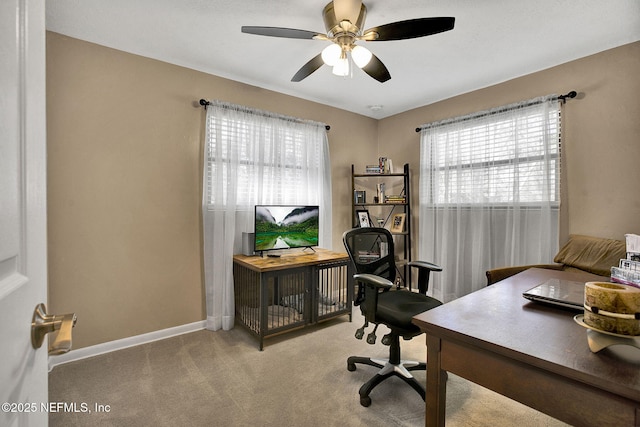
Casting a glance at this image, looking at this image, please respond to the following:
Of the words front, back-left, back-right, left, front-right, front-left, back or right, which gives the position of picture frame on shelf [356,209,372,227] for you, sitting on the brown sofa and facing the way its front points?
front-right

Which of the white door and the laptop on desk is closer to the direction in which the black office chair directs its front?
the laptop on desk

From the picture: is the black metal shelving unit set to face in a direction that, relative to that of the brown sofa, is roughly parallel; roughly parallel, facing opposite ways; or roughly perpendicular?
roughly perpendicular

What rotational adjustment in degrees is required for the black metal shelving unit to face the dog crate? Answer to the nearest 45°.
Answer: approximately 45° to its right

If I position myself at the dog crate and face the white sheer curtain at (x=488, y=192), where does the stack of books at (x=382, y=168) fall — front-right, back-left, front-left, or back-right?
front-left

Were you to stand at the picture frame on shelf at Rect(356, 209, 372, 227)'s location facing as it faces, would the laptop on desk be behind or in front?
in front

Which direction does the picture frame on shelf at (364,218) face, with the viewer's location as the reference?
facing the viewer

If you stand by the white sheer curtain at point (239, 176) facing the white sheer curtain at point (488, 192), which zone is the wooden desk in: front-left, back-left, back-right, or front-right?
front-right

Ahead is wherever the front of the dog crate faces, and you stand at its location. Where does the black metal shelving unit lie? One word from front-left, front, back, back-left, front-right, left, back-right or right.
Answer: left

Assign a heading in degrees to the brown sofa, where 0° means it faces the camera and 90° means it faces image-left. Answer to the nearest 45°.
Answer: approximately 45°

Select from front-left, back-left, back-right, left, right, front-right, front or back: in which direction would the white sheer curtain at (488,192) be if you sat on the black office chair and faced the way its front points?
left

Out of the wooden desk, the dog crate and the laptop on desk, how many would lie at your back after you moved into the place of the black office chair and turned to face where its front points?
1

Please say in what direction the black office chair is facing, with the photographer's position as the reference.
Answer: facing the viewer and to the right of the viewer

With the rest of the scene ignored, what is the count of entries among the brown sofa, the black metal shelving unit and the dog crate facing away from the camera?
0

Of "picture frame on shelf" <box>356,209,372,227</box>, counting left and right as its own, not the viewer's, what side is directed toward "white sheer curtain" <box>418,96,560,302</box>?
left

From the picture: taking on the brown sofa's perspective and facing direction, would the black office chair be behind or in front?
in front

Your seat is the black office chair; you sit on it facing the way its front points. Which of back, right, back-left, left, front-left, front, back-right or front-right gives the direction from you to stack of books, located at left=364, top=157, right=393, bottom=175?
back-left

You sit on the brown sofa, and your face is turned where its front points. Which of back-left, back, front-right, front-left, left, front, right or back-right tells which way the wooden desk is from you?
front-left
